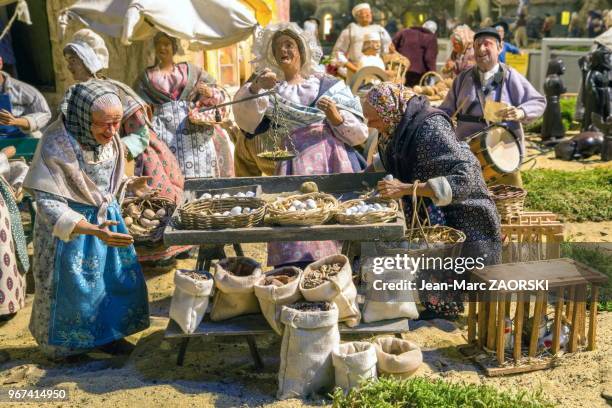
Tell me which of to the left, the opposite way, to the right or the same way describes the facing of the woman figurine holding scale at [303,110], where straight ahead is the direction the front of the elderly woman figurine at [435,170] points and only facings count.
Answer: to the left

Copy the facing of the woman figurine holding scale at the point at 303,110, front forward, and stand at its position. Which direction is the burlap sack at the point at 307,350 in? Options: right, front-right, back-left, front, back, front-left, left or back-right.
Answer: front

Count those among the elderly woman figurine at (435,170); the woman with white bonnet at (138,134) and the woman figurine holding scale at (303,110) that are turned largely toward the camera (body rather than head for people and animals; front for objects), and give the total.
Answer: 1

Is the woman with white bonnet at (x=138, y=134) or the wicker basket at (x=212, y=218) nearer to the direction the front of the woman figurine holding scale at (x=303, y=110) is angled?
the wicker basket

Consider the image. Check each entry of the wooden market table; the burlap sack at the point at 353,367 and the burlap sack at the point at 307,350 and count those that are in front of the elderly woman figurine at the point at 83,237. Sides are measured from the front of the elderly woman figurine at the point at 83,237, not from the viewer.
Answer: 3

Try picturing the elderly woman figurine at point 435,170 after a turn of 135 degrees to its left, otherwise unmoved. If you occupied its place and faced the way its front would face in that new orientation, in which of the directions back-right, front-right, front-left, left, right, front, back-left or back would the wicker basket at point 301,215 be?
right

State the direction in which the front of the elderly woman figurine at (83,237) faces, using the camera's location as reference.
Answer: facing the viewer and to the right of the viewer

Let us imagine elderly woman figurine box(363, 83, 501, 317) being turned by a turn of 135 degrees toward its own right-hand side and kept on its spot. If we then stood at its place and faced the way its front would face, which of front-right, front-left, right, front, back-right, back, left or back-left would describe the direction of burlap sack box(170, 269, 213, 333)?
back

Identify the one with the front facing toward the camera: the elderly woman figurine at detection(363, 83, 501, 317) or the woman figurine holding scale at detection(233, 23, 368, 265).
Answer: the woman figurine holding scale at detection(233, 23, 368, 265)

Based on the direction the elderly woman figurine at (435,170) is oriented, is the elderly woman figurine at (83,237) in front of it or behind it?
in front

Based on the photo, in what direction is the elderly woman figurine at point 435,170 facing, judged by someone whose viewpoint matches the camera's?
facing to the left of the viewer

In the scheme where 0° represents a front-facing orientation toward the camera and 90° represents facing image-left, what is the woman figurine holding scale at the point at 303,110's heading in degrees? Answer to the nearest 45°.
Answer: approximately 0°

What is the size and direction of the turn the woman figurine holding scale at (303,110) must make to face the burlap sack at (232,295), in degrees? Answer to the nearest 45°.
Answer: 0° — it already faces it

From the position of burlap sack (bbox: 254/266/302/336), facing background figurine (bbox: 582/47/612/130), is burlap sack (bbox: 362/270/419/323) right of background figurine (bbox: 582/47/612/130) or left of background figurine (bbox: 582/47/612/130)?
right

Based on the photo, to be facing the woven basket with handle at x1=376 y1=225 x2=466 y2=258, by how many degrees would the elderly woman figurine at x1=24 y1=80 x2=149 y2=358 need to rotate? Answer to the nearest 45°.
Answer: approximately 45° to its left
